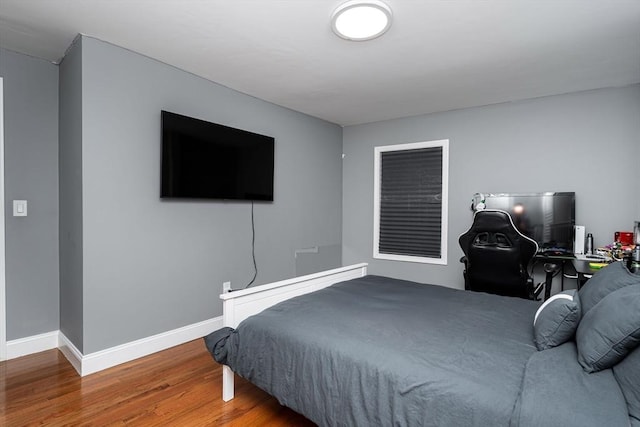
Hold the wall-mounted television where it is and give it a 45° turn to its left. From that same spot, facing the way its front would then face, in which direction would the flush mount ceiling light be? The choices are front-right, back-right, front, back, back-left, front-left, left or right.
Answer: front-right

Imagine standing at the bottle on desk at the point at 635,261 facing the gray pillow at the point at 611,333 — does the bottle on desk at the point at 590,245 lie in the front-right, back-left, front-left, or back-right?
back-right

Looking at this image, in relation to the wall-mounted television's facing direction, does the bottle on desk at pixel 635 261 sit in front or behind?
in front

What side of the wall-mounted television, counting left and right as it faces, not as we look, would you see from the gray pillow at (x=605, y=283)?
front

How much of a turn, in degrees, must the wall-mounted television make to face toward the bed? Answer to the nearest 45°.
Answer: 0° — it already faces it

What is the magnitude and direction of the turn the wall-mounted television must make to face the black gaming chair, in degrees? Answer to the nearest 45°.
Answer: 0° — it already faces it

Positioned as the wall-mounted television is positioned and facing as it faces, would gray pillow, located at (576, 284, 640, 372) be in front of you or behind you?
in front

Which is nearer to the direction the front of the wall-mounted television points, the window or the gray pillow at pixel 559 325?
the gray pillow

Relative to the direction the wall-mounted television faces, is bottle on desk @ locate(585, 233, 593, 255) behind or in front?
in front
